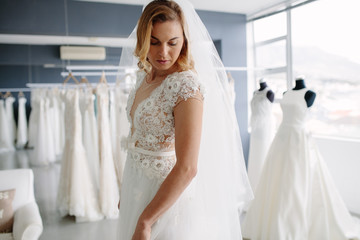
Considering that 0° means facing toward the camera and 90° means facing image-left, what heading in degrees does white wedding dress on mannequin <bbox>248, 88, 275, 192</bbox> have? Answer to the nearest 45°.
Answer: approximately 45°

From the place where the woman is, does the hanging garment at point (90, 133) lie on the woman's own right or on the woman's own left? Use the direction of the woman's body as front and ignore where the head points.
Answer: on the woman's own right

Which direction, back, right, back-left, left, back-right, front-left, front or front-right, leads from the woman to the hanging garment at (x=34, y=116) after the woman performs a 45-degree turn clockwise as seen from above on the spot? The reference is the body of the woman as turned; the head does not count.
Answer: front-right

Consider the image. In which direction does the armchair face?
toward the camera

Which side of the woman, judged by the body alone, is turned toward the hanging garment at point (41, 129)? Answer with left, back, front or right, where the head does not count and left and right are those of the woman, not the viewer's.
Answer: right

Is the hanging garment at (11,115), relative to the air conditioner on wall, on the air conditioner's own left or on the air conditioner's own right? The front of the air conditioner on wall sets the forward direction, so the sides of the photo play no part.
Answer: on the air conditioner's own right

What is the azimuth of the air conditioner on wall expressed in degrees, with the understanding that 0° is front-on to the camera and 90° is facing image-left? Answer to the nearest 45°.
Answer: approximately 0°

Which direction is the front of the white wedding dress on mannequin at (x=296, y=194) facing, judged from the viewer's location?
facing the viewer and to the left of the viewer

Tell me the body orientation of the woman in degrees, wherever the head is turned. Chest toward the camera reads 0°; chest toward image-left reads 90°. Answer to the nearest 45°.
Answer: approximately 45°

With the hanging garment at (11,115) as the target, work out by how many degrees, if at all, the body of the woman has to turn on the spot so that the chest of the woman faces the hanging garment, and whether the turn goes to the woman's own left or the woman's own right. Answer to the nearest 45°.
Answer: approximately 90° to the woman's own right

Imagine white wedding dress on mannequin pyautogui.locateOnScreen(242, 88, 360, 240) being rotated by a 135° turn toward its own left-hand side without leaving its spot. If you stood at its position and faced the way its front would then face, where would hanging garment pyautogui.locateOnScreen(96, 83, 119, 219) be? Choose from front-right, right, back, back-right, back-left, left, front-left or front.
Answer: back

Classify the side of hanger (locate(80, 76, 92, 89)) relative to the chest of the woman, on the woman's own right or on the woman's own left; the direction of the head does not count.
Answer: on the woman's own right

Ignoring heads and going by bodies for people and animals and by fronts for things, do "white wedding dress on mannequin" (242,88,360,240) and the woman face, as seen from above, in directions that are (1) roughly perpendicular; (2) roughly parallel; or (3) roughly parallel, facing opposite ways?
roughly parallel
